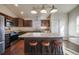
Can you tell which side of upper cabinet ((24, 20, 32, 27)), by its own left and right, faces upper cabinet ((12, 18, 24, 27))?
right

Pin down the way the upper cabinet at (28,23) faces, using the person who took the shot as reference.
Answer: facing the viewer
